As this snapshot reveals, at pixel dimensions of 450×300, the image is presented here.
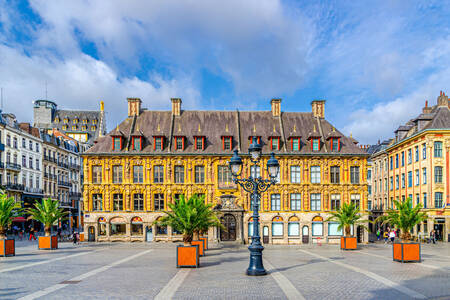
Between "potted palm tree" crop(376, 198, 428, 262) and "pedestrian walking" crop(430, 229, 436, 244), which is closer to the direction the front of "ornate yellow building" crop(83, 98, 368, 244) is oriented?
the potted palm tree

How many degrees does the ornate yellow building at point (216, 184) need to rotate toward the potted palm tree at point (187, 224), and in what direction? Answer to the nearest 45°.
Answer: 0° — it already faces it

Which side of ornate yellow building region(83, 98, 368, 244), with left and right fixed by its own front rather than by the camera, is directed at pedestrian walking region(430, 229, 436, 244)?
left

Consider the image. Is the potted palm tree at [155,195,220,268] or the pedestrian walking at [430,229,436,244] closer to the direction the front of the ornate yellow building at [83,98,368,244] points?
the potted palm tree

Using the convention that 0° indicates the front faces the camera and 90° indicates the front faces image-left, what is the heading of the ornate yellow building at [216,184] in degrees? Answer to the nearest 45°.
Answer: approximately 0°

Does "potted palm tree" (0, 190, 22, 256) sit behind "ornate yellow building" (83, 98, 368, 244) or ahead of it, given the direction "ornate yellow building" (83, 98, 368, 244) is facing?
ahead
